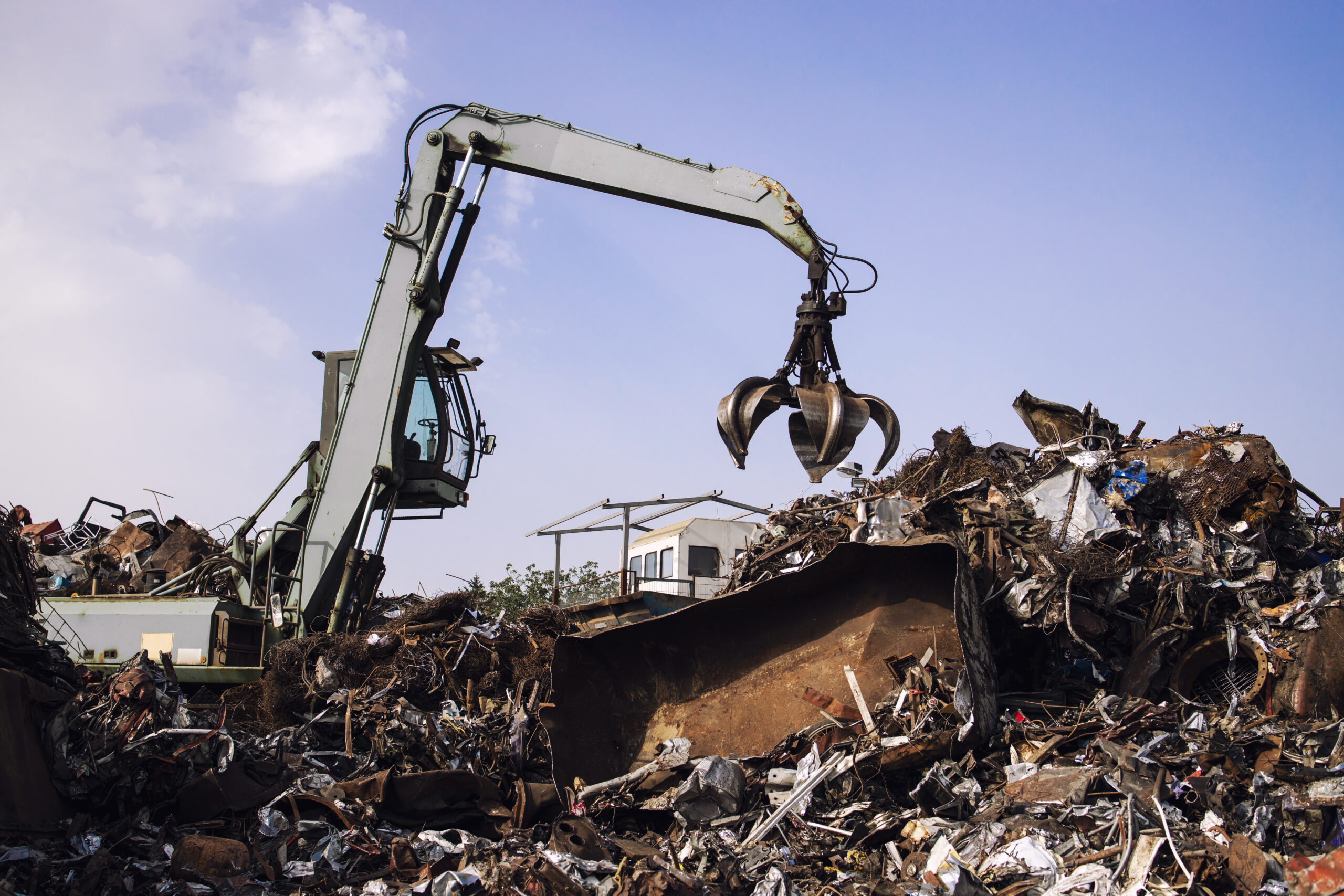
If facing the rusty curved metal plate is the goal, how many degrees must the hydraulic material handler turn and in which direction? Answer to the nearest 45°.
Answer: approximately 45° to its right

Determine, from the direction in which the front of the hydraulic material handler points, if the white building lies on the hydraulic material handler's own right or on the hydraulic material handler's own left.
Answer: on the hydraulic material handler's own left

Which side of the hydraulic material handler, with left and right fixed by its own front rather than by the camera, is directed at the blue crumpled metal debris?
front

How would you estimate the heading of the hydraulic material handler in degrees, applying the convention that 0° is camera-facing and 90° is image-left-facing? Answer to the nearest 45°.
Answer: approximately 270°

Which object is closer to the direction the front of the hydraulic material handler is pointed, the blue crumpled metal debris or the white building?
the blue crumpled metal debris
